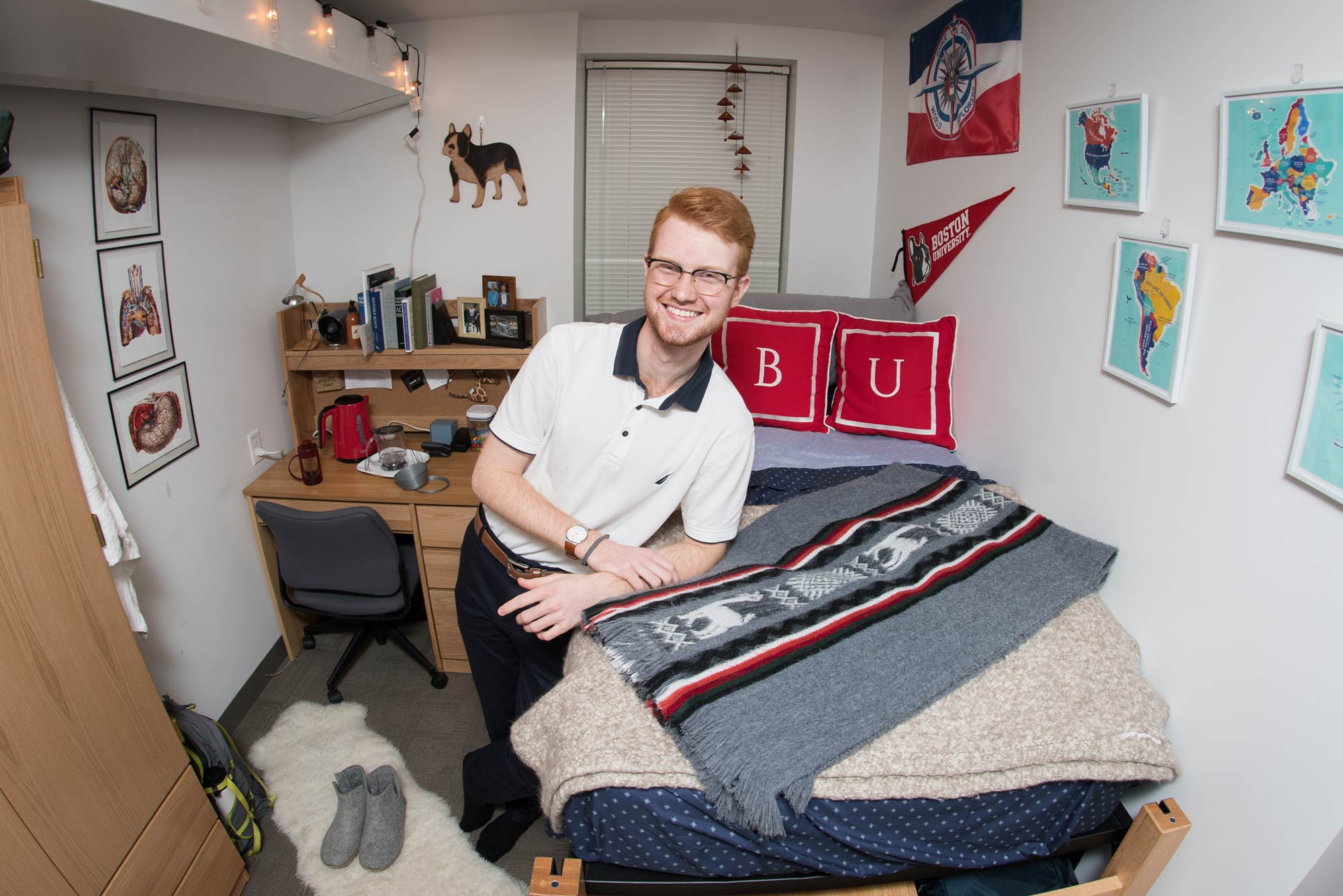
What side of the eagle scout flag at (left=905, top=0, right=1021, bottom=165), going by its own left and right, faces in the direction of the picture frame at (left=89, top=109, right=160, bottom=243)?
front

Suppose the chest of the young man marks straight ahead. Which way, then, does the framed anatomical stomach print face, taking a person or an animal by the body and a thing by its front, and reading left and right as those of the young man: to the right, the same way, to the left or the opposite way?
to the left

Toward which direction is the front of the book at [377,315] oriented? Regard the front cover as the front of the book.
to the viewer's right

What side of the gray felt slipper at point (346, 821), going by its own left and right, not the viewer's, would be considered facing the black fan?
back

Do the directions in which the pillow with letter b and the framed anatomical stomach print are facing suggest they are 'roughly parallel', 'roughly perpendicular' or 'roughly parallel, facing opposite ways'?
roughly perpendicular

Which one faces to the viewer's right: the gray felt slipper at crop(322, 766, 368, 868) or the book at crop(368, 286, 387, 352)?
the book

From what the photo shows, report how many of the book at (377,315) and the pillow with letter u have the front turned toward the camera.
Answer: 1

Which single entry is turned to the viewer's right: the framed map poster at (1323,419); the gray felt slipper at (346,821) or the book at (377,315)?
the book
